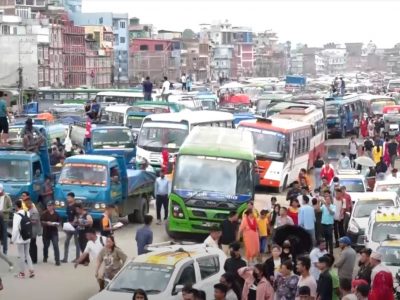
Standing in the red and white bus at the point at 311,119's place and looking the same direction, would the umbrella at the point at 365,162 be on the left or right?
on its left

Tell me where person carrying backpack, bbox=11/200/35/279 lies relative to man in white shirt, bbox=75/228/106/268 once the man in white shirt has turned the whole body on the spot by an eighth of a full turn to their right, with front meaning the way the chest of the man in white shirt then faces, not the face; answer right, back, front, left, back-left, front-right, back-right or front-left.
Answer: front-right

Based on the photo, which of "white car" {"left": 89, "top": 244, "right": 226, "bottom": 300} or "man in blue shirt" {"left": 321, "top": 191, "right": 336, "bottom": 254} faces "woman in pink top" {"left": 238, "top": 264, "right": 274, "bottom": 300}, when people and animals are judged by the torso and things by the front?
the man in blue shirt

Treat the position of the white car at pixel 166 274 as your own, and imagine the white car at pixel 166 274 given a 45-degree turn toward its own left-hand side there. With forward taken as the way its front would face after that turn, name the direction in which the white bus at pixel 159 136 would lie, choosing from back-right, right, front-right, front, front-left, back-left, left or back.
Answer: back

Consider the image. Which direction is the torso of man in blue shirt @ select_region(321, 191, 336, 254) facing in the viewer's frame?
toward the camera

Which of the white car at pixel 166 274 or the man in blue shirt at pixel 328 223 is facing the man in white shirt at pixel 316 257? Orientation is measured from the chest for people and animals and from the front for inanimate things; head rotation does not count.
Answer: the man in blue shirt

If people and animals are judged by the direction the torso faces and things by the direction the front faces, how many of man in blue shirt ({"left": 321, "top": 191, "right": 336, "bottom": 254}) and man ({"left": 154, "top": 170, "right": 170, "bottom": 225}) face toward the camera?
2

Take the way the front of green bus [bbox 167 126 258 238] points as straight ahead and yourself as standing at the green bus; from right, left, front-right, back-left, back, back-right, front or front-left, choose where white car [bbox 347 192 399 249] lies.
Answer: left

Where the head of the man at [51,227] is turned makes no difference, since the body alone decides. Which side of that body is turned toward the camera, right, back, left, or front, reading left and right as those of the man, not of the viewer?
front

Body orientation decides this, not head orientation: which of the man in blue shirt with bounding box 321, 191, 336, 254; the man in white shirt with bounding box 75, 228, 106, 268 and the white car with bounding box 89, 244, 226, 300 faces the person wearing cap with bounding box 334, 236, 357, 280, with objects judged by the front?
the man in blue shirt

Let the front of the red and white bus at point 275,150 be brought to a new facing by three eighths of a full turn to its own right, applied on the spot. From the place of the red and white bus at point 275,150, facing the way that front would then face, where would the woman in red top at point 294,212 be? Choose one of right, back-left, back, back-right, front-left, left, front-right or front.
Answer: back

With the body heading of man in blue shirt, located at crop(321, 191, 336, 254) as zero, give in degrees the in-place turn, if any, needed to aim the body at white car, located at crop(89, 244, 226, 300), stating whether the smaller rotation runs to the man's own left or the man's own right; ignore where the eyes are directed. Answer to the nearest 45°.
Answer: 0° — they already face it

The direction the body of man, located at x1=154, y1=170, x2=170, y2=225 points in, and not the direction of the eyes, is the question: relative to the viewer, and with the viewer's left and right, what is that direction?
facing the viewer

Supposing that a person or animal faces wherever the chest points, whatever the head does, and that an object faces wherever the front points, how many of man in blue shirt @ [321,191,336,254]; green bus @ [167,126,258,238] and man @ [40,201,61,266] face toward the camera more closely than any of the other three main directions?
3

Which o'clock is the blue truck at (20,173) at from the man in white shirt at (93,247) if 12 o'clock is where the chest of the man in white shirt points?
The blue truck is roughly at 4 o'clock from the man in white shirt.

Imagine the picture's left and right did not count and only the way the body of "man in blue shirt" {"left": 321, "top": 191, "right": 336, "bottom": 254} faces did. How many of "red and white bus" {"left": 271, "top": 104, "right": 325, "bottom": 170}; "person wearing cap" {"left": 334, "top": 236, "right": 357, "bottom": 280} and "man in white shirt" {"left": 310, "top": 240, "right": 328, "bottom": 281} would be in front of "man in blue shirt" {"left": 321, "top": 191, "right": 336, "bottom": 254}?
2

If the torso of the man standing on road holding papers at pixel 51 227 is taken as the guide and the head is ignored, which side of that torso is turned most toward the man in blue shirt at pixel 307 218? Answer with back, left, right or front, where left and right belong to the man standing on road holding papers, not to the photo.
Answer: left
